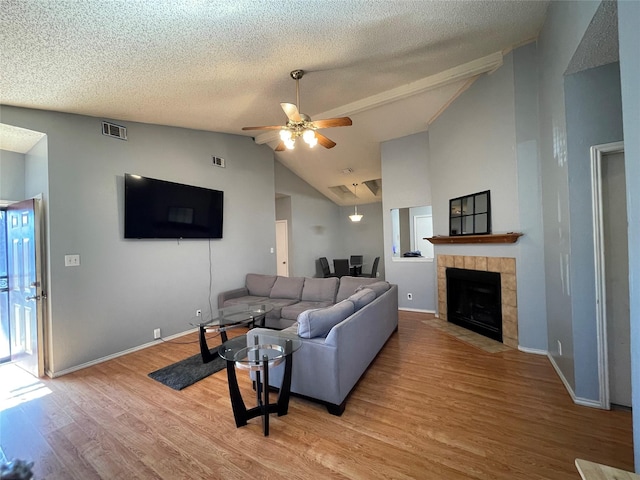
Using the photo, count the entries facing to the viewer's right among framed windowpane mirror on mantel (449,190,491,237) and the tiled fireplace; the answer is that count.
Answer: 0

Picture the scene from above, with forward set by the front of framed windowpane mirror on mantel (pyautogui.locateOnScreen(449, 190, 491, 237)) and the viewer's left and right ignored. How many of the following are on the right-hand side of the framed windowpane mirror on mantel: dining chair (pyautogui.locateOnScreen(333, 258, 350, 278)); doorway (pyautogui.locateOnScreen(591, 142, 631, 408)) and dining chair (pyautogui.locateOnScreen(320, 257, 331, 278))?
2

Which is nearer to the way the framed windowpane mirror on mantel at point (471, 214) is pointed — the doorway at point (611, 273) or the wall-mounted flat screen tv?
the wall-mounted flat screen tv

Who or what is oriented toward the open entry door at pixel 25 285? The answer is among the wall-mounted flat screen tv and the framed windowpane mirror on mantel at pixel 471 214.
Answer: the framed windowpane mirror on mantel

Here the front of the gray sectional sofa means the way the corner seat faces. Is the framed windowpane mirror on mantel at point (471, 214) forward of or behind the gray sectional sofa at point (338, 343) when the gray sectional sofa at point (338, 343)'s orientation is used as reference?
behind

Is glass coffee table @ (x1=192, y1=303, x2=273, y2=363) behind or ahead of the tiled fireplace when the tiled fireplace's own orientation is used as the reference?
ahead

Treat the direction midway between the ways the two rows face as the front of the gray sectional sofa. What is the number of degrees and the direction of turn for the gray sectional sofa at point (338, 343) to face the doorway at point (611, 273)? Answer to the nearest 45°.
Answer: approximately 135° to its left

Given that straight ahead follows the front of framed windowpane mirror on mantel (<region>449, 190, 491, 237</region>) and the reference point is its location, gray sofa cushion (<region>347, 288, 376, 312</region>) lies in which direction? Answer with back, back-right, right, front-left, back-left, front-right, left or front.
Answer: front

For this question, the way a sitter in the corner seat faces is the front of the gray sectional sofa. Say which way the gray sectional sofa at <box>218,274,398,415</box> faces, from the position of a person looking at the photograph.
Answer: facing the viewer and to the left of the viewer

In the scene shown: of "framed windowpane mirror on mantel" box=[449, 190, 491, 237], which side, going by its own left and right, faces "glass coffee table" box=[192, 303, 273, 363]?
front

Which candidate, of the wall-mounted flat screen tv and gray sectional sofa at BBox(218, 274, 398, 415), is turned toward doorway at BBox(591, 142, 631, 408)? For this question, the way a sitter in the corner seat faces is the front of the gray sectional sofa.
the wall-mounted flat screen tv

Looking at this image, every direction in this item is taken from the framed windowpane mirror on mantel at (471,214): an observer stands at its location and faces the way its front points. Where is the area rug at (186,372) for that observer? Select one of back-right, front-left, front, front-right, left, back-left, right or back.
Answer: front

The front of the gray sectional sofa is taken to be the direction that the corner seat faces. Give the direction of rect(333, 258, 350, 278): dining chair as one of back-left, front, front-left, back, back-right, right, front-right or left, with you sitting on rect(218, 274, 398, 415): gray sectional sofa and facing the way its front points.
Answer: back-right

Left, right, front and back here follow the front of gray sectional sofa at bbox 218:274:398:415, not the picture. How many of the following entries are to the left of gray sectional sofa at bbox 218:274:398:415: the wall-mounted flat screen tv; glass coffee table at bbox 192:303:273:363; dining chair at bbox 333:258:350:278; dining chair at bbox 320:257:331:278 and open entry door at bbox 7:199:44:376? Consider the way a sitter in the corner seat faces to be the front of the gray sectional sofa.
0

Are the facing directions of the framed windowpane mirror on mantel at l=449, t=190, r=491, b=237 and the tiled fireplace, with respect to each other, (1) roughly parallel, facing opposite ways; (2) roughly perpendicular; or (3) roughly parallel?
roughly parallel

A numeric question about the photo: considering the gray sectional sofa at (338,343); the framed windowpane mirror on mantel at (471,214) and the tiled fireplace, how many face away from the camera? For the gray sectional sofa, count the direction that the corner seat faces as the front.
0

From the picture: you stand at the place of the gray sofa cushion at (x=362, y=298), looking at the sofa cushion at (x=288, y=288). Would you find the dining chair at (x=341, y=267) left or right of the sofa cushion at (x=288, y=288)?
right

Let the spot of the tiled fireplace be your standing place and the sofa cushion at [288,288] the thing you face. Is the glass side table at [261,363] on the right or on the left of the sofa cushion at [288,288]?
left

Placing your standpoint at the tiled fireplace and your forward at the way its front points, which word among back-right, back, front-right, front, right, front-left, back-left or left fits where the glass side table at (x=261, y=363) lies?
front

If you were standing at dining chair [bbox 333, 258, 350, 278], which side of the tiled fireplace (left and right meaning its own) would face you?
right
